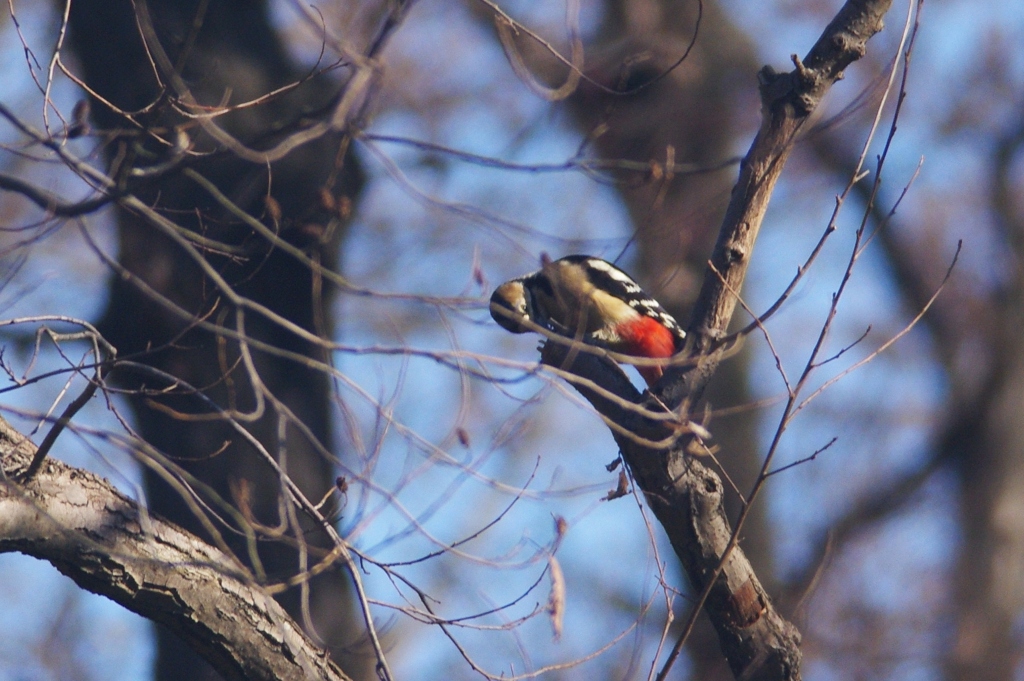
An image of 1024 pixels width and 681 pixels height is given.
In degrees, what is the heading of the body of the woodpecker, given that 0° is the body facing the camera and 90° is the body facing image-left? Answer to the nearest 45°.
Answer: approximately 90°
